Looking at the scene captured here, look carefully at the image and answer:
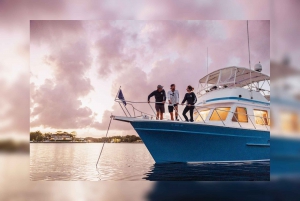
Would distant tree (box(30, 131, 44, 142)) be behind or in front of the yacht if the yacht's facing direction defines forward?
in front

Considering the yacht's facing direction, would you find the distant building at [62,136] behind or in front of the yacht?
in front
